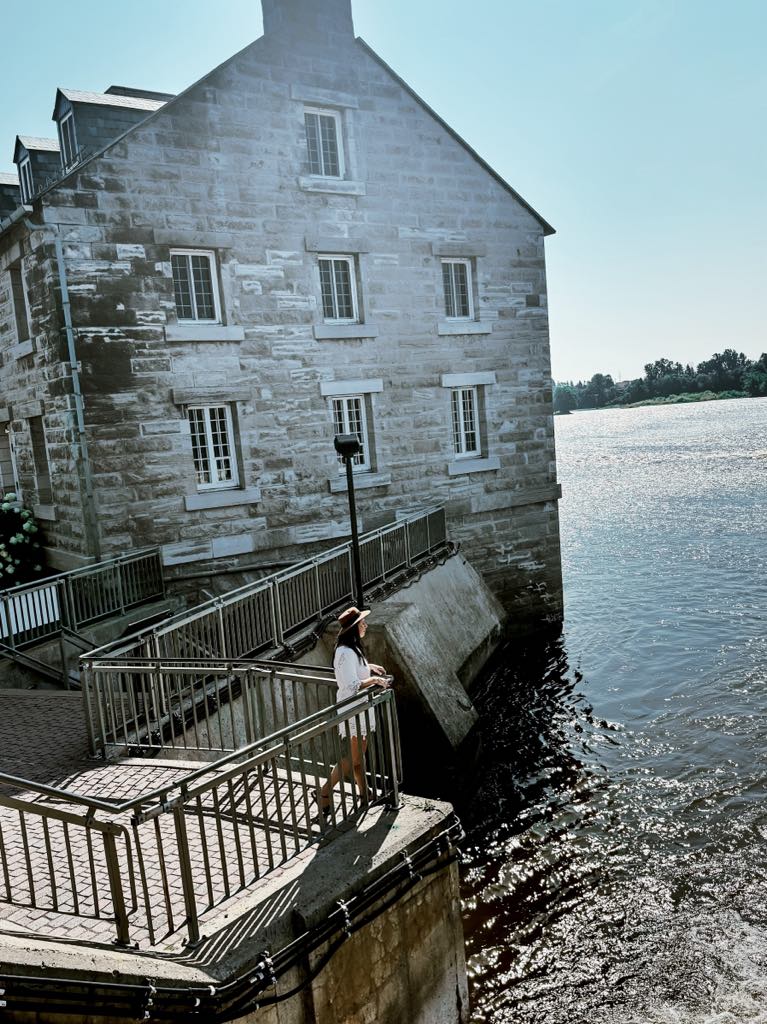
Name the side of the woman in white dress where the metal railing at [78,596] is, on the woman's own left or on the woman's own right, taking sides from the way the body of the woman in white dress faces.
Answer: on the woman's own left

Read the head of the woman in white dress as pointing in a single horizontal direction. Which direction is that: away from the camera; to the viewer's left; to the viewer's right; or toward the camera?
to the viewer's right

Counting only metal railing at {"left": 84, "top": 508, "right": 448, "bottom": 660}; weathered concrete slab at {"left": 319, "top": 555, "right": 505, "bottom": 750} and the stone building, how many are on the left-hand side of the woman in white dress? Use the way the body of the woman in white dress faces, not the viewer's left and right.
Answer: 3

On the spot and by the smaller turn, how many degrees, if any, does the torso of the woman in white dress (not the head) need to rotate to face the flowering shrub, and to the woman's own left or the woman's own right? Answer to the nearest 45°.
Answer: approximately 135° to the woman's own left

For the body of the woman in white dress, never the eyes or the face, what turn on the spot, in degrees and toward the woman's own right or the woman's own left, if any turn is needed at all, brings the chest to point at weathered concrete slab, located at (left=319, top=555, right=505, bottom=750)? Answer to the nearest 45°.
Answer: approximately 90° to the woman's own left

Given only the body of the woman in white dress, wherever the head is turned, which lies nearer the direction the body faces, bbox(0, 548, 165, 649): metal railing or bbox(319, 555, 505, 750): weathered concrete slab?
the weathered concrete slab

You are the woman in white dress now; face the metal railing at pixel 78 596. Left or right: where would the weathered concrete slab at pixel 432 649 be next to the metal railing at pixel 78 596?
right

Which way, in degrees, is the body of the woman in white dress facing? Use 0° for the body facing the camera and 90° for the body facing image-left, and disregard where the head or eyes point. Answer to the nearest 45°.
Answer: approximately 270°

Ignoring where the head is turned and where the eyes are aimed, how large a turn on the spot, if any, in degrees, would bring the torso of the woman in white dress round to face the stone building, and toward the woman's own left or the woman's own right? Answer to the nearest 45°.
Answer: approximately 90° to the woman's own left
